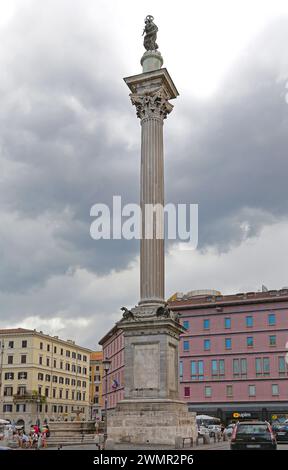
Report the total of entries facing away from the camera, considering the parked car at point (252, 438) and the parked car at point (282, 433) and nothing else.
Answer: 2

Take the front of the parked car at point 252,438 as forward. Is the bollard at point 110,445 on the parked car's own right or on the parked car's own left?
on the parked car's own left

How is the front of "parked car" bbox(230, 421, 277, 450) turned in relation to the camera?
facing away from the viewer

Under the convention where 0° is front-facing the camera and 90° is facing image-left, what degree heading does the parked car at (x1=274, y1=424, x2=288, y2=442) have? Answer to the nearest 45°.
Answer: approximately 180°

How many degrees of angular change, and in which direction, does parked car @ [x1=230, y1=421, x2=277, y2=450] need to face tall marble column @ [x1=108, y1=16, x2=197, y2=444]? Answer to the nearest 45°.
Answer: approximately 45° to its left
